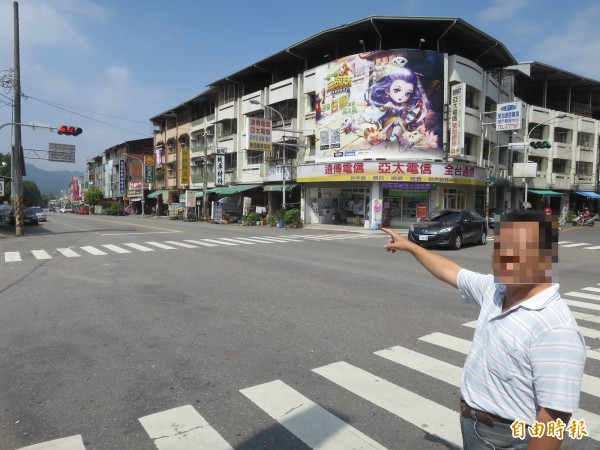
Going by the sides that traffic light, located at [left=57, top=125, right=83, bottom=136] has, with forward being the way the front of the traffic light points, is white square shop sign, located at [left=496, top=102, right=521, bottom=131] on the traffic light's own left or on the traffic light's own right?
on the traffic light's own left

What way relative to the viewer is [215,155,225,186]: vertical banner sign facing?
toward the camera

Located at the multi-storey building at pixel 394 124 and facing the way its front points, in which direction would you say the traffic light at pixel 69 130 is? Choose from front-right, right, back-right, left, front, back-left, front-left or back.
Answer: front-right

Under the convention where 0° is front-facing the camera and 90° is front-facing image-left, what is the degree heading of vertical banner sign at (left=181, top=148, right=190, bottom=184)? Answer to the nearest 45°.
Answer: approximately 0°

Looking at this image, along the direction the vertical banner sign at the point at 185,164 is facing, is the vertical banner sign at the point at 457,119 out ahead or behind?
ahead

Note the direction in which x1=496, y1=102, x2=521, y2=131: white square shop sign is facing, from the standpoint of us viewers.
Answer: facing the viewer

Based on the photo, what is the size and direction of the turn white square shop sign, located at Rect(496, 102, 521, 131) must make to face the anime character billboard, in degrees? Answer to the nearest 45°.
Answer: approximately 45° to its right

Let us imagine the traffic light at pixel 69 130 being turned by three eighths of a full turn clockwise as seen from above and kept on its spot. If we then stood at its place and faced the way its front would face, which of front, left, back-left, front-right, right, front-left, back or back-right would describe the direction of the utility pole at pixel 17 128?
front

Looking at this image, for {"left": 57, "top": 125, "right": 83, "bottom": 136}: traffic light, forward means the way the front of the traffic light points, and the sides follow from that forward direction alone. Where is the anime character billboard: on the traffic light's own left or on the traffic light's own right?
on the traffic light's own left

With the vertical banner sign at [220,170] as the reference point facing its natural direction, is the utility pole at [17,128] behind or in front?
in front

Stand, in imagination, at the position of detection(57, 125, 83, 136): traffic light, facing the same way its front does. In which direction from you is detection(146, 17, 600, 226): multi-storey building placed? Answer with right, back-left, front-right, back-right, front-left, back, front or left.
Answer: left

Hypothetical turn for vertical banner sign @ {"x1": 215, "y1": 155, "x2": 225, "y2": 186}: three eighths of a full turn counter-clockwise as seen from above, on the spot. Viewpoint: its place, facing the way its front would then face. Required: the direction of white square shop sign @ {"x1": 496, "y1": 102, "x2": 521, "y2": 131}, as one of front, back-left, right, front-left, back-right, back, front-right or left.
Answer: right
